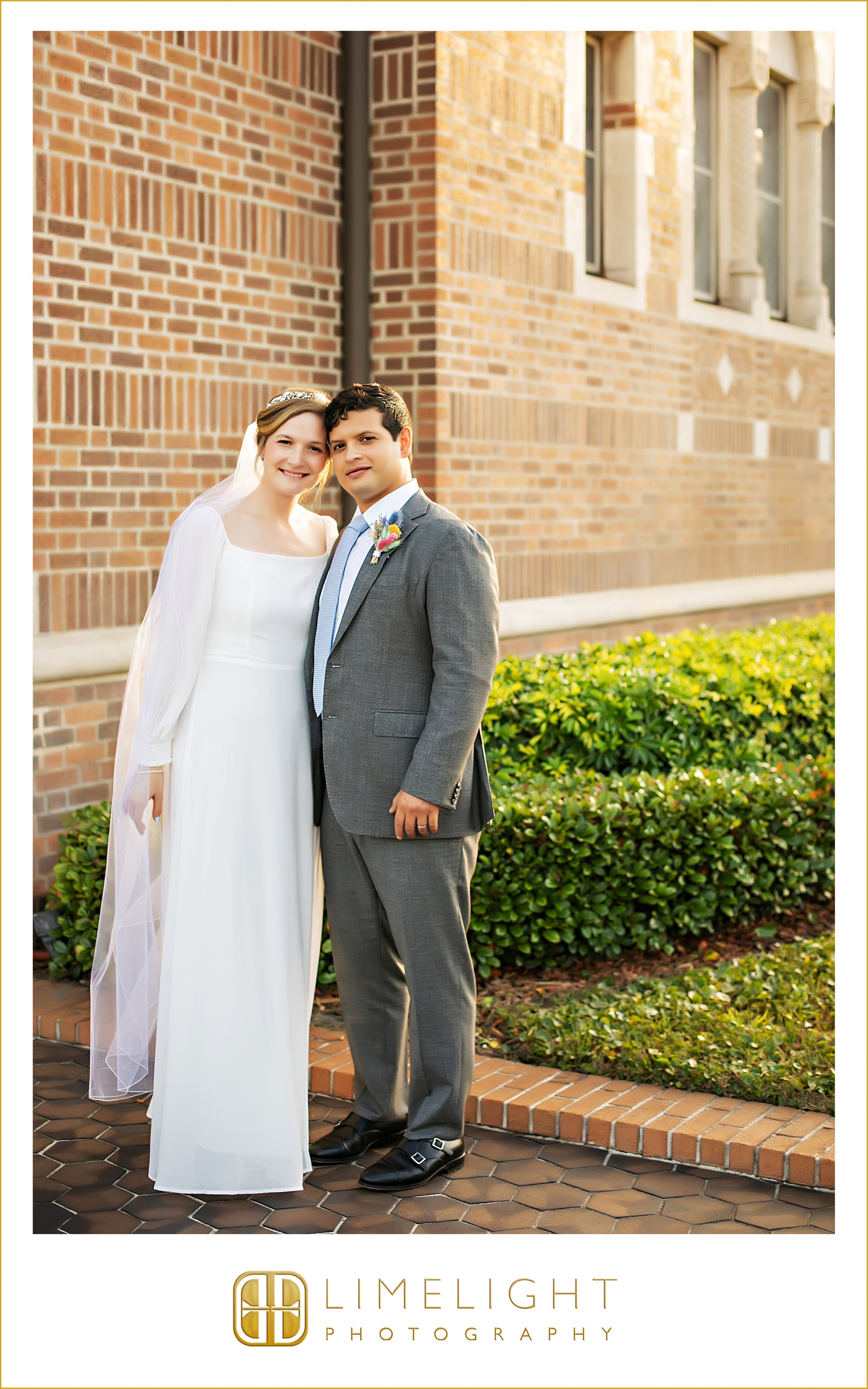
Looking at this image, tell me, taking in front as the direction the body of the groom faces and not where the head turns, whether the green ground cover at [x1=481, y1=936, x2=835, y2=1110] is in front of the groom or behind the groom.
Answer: behind

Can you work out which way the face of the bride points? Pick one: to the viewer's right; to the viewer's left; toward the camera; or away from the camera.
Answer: toward the camera

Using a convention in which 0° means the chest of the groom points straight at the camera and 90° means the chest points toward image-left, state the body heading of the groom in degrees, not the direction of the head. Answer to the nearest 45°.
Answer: approximately 45°

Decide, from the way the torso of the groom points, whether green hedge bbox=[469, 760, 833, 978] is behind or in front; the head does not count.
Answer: behind
